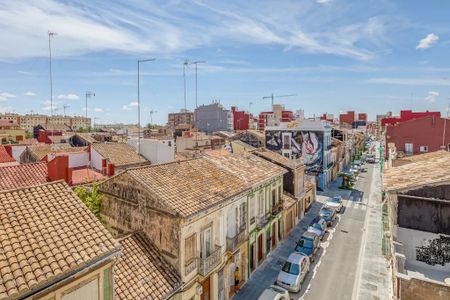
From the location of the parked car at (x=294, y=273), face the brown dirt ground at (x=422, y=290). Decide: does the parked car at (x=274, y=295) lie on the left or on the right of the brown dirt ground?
right

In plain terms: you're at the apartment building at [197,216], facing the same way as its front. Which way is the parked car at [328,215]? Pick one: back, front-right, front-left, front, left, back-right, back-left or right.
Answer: left

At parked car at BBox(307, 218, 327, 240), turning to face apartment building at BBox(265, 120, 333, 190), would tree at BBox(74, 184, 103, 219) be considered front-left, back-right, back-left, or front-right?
back-left

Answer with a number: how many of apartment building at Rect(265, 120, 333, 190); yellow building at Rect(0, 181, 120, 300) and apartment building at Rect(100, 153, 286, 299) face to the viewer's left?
0

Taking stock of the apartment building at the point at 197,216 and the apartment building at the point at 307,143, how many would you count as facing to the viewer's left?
0

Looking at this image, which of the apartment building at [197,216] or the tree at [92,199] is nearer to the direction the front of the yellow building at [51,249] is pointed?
the apartment building

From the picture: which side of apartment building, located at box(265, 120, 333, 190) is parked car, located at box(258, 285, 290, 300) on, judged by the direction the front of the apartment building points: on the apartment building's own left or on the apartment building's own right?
on the apartment building's own right

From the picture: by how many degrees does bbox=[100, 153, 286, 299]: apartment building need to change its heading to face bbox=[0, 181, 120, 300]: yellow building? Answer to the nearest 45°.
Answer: approximately 90° to its right

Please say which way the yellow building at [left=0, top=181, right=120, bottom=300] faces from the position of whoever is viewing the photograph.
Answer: facing the viewer and to the right of the viewer

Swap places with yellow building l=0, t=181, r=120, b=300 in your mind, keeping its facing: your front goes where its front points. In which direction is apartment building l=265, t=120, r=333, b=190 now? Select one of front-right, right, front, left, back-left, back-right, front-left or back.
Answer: left

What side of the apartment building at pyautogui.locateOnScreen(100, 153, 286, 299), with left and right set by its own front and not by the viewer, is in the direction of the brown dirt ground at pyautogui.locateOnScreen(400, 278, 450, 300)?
front

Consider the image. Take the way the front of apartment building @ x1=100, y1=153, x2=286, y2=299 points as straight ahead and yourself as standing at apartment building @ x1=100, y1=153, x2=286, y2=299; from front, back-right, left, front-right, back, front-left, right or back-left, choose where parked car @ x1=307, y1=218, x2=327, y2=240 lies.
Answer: left

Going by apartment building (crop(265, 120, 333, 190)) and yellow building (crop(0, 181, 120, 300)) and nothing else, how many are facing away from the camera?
0
